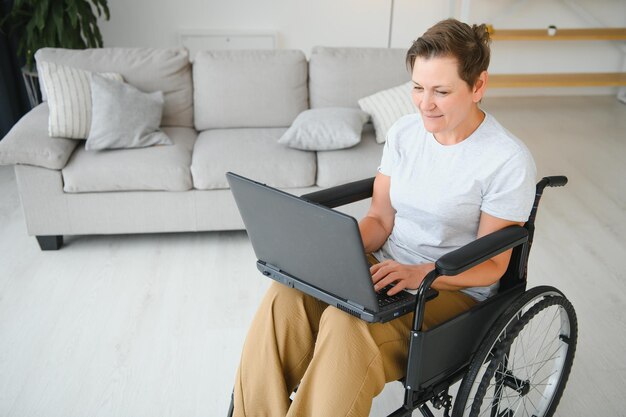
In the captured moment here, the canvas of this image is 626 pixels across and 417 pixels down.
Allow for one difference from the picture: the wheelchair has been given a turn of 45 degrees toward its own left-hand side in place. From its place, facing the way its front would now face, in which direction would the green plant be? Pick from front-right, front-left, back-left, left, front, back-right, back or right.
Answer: back-right

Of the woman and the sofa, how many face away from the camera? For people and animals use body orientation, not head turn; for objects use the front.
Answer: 0

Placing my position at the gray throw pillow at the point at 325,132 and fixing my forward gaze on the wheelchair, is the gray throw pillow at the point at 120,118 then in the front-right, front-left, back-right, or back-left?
back-right

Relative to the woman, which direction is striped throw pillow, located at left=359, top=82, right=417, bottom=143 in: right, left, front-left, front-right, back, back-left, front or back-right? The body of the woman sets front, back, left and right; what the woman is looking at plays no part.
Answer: back-right

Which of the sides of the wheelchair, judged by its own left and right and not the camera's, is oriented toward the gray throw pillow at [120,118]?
right

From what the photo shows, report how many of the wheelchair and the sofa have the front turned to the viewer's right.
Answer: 0

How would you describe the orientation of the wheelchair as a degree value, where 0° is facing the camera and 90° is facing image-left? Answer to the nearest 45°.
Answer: approximately 45°

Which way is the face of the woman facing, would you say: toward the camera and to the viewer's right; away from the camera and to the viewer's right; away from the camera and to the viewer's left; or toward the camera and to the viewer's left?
toward the camera and to the viewer's left

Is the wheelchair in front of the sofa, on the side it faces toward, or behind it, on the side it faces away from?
in front

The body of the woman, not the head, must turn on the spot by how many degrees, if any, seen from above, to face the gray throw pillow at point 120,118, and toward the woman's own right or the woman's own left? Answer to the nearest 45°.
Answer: approximately 90° to the woman's own right

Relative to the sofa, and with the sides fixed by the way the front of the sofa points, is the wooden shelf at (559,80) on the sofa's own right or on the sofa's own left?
on the sofa's own left

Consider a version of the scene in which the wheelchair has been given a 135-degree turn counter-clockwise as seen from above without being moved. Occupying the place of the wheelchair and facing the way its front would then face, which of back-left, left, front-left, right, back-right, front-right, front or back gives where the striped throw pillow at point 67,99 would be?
back-left
